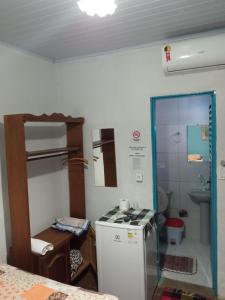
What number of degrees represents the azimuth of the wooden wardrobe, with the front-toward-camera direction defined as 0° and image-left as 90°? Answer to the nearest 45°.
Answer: approximately 315°

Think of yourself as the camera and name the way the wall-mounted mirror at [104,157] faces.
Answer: facing the viewer

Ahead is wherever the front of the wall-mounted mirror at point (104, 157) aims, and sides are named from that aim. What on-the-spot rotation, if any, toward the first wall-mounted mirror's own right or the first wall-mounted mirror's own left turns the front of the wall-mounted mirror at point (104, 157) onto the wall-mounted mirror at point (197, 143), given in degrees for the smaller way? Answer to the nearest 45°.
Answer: approximately 135° to the first wall-mounted mirror's own left

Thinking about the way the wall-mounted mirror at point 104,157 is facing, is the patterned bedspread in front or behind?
in front

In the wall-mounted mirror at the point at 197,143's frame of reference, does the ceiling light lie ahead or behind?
ahead

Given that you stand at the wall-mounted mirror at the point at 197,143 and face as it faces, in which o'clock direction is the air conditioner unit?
The air conditioner unit is roughly at 12 o'clock from the wall-mounted mirror.

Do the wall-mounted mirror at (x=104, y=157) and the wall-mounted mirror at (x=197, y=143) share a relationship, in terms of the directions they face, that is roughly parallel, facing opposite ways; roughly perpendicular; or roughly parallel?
roughly parallel

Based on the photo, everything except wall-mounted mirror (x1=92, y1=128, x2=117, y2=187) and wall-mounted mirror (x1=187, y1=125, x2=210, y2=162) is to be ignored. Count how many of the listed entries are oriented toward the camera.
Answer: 2

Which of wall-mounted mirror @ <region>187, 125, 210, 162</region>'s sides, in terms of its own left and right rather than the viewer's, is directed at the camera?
front

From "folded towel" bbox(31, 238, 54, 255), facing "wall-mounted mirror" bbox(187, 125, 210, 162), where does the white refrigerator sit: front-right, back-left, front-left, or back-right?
front-right
